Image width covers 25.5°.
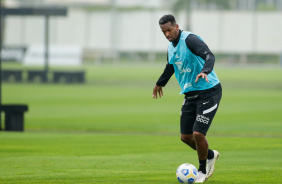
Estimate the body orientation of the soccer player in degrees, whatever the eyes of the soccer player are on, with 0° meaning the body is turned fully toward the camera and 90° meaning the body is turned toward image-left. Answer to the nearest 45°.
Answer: approximately 45°
